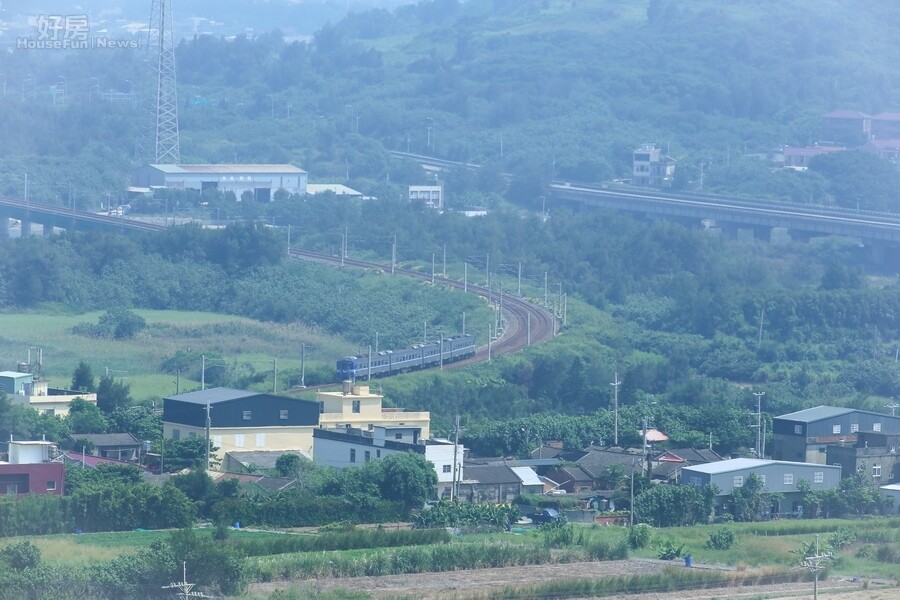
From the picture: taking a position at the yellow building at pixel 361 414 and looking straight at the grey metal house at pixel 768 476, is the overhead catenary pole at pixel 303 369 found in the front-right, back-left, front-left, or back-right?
back-left

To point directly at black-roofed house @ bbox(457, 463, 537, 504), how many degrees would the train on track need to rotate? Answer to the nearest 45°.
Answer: approximately 45° to its left

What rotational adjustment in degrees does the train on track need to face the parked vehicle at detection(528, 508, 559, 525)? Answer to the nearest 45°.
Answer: approximately 45° to its left

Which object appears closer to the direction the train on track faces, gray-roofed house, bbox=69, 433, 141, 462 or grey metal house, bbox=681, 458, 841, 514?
the gray-roofed house

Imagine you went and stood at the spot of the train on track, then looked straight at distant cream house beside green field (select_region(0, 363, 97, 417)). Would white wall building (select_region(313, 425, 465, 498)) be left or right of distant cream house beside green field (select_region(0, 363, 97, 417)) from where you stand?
left

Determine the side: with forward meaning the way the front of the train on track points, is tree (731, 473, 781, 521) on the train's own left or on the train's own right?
on the train's own left

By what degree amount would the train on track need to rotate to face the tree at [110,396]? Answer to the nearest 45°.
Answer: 0° — it already faces it

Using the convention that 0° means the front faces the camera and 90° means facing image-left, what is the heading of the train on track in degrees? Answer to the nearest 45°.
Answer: approximately 45°

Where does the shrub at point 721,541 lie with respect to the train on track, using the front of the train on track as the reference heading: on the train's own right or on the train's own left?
on the train's own left
